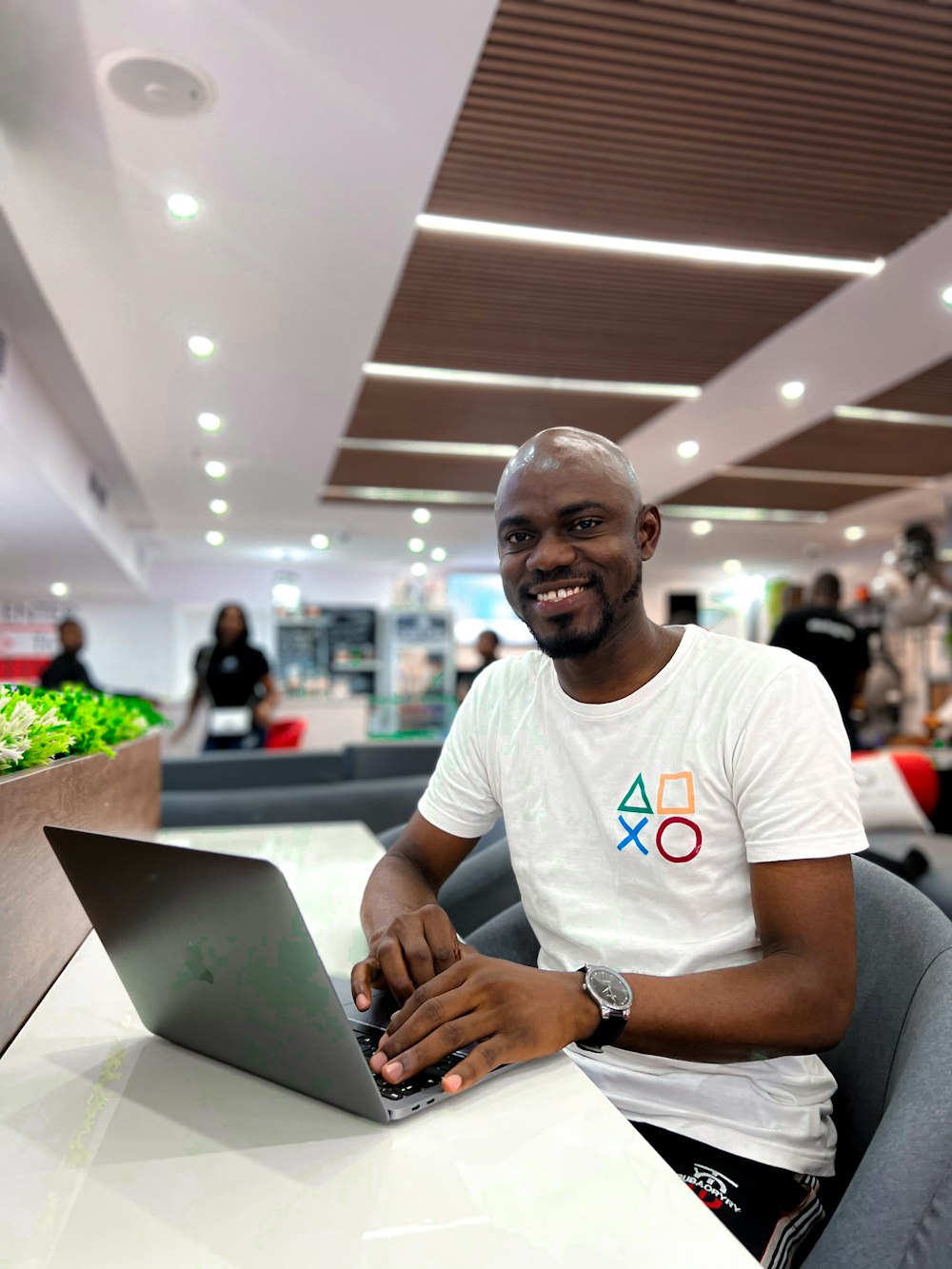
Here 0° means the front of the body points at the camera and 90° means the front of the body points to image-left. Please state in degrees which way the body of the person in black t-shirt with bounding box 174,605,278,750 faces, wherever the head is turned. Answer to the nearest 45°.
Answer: approximately 0°

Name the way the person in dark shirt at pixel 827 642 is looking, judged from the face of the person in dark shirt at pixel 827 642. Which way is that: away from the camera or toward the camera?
away from the camera

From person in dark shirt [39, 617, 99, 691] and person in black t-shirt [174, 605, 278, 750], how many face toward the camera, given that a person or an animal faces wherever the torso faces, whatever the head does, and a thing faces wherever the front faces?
2

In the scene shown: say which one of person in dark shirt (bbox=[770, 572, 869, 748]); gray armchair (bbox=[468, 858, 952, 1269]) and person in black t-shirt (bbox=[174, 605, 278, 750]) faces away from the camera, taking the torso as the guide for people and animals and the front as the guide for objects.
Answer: the person in dark shirt

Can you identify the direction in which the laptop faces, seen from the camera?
facing away from the viewer and to the right of the viewer

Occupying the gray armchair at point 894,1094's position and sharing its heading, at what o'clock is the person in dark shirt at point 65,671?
The person in dark shirt is roughly at 3 o'clock from the gray armchair.

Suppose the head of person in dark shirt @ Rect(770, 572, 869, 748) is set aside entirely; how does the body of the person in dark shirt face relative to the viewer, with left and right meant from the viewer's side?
facing away from the viewer
